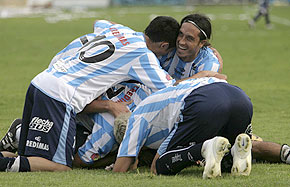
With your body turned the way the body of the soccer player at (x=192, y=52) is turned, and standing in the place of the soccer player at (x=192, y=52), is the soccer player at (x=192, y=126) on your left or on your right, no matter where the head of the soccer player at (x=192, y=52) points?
on your left

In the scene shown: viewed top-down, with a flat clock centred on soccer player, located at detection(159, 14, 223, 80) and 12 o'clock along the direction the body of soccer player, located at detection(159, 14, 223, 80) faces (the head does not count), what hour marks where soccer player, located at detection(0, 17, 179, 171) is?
soccer player, located at detection(0, 17, 179, 171) is roughly at 12 o'clock from soccer player, located at detection(159, 14, 223, 80).

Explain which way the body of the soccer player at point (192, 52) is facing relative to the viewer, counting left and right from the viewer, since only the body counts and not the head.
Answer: facing the viewer and to the left of the viewer

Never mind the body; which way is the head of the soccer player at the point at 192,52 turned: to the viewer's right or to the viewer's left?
to the viewer's left
